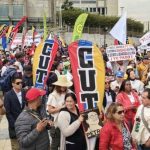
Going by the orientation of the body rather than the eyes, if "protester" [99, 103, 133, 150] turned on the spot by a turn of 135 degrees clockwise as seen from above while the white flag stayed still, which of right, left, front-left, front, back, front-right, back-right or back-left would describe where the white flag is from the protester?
right

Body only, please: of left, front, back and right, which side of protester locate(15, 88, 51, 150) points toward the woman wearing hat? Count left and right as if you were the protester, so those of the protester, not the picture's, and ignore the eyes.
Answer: left

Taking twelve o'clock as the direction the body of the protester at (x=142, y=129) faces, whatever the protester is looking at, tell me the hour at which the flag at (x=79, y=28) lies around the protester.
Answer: The flag is roughly at 4 o'clock from the protester.

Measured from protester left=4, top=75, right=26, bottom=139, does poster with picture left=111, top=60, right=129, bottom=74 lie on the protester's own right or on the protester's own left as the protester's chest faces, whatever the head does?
on the protester's own left

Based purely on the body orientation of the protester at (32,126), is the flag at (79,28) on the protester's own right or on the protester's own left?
on the protester's own left

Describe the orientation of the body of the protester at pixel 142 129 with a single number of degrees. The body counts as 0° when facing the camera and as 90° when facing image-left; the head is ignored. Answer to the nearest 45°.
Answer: approximately 45°
